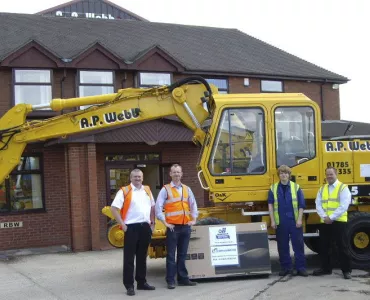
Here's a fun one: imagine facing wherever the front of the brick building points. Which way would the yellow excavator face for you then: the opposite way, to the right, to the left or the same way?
to the right

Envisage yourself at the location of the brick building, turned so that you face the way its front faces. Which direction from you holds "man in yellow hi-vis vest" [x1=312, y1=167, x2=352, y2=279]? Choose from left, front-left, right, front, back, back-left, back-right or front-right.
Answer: front-left

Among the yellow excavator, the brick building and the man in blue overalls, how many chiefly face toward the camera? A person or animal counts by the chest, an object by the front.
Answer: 2

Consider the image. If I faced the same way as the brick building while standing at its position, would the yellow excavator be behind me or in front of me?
in front

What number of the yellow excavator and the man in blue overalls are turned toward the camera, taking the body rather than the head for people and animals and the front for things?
1

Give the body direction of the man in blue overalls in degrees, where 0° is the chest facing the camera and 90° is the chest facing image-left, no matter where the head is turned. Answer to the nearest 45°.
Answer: approximately 0°

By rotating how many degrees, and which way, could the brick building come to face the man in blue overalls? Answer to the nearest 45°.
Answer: approximately 45° to its left

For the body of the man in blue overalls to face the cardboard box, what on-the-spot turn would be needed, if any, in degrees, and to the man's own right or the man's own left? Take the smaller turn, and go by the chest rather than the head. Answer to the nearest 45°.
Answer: approximately 90° to the man's own right

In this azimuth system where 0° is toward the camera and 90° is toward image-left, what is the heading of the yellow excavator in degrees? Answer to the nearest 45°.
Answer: approximately 90°

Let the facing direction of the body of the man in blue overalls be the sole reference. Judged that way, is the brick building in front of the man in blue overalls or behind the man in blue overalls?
behind

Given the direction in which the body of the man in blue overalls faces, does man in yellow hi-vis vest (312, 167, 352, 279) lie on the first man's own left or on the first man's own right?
on the first man's own left
